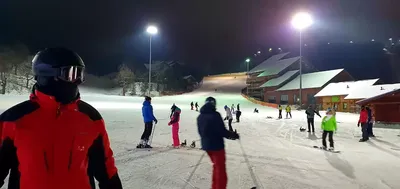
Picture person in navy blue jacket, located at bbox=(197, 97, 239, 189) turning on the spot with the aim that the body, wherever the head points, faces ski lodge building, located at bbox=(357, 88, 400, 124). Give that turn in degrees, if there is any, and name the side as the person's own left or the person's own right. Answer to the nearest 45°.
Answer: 0° — they already face it

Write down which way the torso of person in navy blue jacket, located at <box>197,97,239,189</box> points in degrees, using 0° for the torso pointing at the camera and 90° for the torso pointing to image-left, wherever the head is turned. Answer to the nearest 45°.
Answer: approximately 225°

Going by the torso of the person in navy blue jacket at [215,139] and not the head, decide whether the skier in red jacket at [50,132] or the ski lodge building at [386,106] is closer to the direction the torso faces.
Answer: the ski lodge building
